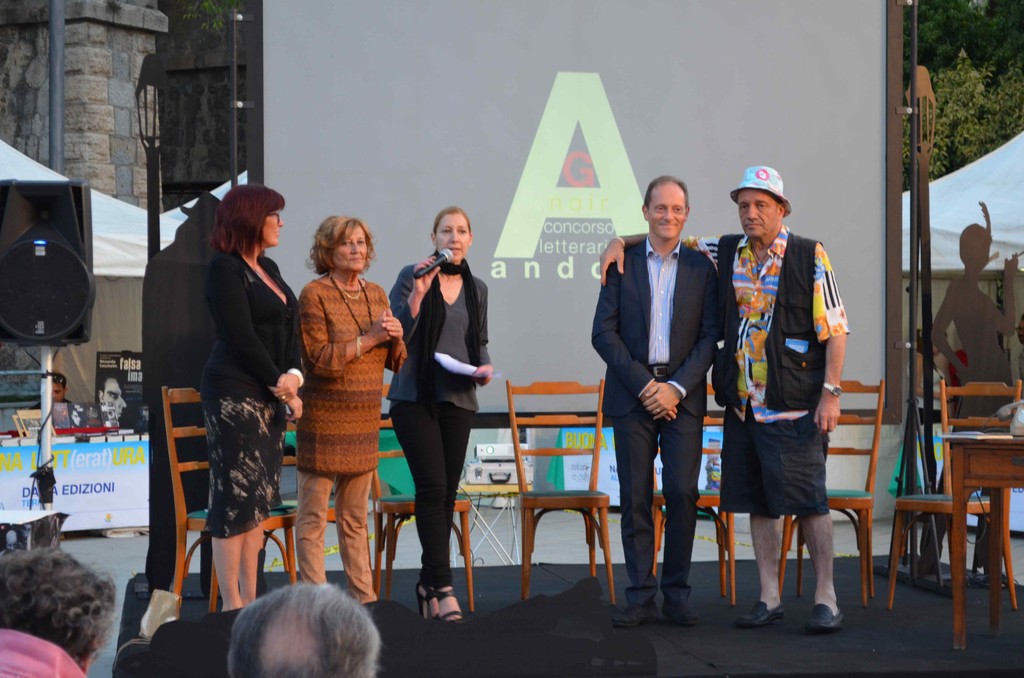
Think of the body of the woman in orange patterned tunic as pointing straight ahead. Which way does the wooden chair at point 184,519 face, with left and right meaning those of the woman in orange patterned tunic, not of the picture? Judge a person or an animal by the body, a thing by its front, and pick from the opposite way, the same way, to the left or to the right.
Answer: the same way

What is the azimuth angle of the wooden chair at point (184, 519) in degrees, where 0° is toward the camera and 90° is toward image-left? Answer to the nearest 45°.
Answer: approximately 315°

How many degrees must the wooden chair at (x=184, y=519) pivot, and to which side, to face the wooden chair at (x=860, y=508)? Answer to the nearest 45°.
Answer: approximately 45° to its left

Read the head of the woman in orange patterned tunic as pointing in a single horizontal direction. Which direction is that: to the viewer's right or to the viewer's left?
to the viewer's right

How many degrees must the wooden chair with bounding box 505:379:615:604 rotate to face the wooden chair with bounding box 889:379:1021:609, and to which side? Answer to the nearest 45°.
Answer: approximately 90° to its left

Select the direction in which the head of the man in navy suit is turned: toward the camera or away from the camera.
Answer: toward the camera

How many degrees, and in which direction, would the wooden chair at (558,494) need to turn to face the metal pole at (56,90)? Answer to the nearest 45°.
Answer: approximately 135° to its right

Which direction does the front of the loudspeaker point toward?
toward the camera

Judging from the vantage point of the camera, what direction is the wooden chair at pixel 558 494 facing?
facing the viewer

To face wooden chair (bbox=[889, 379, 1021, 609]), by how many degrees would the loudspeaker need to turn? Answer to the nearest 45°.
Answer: approximately 90° to its left

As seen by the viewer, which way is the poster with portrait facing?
toward the camera

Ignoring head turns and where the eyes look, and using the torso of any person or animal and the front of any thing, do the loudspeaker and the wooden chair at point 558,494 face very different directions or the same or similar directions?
same or similar directions

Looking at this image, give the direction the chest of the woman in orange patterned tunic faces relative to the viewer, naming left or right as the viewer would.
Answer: facing the viewer and to the right of the viewer

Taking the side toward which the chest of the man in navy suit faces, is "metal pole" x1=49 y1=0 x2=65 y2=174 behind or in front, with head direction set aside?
behind

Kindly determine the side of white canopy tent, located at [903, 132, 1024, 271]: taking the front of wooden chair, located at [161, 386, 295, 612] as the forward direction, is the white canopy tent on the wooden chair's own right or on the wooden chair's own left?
on the wooden chair's own left

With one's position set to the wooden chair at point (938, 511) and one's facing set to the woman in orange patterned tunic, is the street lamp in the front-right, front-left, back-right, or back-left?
front-right

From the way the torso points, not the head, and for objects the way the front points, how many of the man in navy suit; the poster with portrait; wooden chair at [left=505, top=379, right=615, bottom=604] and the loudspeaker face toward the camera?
4

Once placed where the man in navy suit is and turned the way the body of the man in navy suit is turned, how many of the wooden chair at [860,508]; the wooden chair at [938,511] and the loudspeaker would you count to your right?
1
